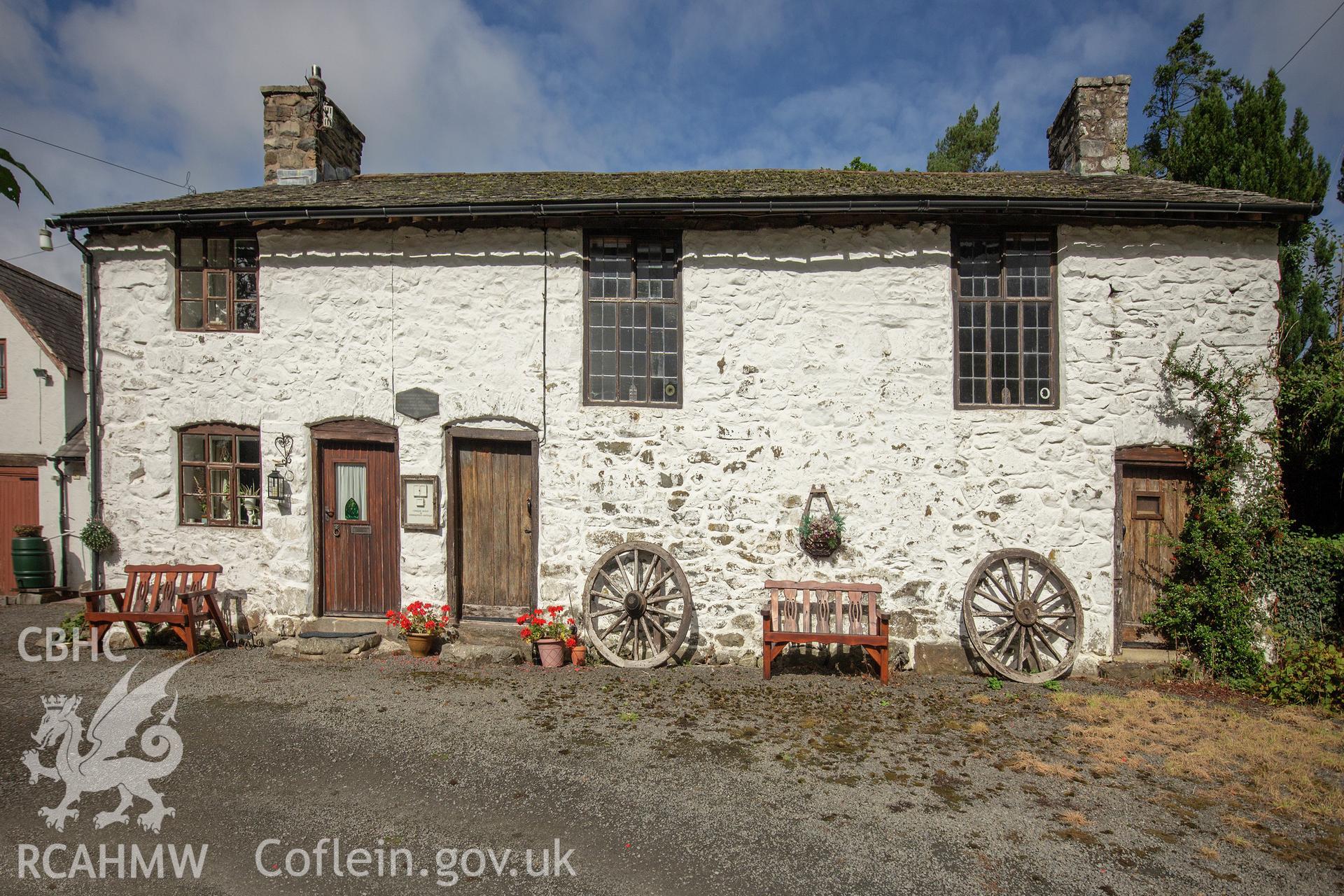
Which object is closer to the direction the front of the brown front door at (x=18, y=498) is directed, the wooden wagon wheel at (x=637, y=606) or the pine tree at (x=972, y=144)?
the wooden wagon wheel

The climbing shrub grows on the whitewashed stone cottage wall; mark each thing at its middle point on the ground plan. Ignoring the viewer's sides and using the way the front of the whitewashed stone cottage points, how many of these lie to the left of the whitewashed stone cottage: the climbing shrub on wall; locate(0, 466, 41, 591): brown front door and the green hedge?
2

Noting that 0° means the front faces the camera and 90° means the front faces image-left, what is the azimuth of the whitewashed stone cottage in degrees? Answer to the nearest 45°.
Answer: approximately 0°

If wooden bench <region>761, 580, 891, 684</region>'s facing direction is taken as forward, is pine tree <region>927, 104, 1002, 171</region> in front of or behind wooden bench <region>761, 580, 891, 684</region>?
behind
